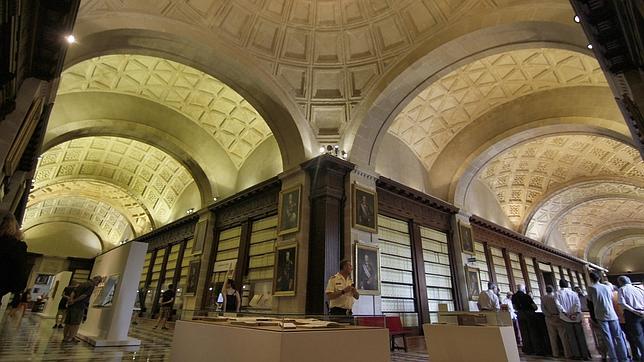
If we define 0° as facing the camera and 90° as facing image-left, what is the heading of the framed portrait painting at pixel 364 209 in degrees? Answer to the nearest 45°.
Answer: approximately 315°

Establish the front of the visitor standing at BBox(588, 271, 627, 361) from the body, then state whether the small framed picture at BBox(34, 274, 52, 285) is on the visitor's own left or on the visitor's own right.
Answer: on the visitor's own left

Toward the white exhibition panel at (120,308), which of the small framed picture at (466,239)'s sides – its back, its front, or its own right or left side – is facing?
right

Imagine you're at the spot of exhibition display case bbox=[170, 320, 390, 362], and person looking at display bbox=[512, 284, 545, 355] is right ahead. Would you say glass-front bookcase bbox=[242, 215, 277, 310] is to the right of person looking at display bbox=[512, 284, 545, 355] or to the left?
left

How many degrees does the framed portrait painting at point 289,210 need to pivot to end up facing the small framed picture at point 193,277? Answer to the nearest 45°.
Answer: approximately 90° to its right

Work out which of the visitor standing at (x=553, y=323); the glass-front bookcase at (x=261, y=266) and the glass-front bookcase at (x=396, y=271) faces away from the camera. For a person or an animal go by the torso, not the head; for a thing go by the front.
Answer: the visitor standing

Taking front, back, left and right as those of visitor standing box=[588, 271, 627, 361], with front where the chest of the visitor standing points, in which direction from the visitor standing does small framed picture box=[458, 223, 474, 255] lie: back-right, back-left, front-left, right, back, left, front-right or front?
front-left

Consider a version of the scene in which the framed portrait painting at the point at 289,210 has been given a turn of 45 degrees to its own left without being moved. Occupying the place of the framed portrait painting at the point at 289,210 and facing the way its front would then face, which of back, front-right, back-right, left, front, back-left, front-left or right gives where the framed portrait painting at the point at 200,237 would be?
back-right

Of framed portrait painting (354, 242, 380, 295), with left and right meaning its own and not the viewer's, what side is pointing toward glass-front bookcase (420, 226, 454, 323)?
left

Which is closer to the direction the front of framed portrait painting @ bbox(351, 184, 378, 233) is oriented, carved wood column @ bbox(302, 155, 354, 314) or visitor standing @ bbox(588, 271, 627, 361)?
the visitor standing

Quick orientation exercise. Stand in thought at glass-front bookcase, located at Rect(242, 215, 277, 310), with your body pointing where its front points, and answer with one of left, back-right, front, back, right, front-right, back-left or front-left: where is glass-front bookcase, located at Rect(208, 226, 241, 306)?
right

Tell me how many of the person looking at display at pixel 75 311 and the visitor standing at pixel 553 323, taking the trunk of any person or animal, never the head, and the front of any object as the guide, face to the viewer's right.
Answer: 1
